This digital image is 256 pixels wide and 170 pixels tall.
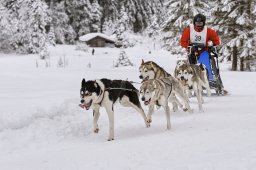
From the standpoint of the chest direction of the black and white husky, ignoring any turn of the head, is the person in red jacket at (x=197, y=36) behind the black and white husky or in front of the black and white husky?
behind

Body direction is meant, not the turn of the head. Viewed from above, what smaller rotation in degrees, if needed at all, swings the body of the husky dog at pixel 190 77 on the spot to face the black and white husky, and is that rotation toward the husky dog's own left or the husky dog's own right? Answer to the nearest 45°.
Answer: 0° — it already faces it

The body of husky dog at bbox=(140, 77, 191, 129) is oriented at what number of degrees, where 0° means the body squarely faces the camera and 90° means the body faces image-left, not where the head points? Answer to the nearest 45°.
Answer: approximately 45°

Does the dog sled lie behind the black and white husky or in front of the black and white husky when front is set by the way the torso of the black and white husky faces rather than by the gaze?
behind

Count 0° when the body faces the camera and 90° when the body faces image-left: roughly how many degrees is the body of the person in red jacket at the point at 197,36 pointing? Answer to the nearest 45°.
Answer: approximately 0°

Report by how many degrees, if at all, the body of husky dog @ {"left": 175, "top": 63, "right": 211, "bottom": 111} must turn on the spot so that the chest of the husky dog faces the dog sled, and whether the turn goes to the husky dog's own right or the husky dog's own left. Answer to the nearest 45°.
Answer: approximately 135° to the husky dog's own right

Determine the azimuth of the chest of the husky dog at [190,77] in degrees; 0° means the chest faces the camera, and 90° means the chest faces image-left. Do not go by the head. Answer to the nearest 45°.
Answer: approximately 45°

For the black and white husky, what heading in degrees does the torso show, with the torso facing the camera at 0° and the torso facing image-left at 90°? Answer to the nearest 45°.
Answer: approximately 45°

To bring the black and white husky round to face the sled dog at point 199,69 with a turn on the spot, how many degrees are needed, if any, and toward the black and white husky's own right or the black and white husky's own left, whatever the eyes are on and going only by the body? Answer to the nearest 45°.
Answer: approximately 180°

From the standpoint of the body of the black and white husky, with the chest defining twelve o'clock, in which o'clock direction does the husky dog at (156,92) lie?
The husky dog is roughly at 7 o'clock from the black and white husky.
